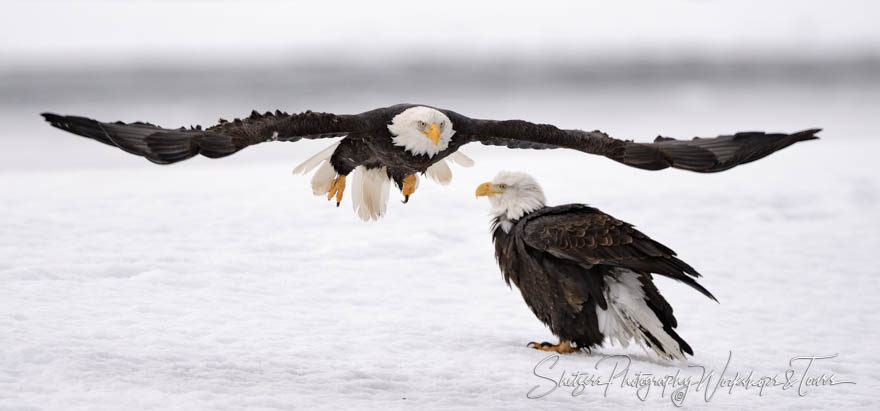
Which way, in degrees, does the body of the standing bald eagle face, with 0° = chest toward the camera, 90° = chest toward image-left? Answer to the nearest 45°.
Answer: approximately 90°

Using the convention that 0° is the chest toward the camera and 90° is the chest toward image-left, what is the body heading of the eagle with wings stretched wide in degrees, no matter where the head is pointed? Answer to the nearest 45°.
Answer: approximately 0°

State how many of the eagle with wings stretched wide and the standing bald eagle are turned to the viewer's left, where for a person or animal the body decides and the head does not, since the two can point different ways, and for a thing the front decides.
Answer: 1

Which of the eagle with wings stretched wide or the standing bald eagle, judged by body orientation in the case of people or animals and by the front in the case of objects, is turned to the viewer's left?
the standing bald eagle

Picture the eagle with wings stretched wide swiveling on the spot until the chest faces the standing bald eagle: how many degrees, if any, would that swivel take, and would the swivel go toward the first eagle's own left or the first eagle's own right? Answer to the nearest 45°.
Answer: approximately 45° to the first eagle's own left

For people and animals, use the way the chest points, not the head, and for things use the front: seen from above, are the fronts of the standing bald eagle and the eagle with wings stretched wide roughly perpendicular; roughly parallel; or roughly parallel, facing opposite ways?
roughly perpendicular
